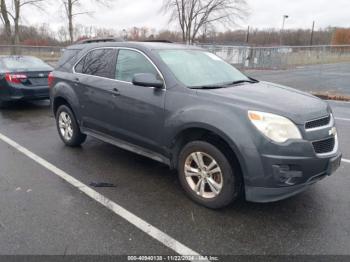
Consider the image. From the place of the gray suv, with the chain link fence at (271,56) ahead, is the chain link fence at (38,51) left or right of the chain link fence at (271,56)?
left

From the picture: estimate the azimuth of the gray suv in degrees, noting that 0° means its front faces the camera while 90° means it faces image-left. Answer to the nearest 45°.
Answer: approximately 315°

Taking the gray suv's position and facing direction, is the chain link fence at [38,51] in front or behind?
behind

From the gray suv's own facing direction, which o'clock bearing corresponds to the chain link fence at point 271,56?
The chain link fence is roughly at 8 o'clock from the gray suv.
